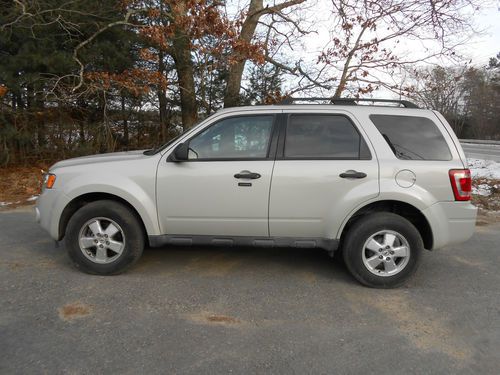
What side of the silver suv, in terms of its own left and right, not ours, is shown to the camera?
left
